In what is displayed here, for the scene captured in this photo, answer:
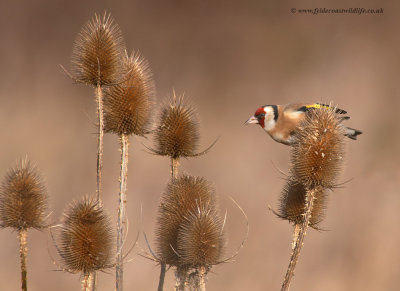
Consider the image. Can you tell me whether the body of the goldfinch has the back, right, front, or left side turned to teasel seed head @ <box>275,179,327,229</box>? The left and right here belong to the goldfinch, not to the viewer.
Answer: left

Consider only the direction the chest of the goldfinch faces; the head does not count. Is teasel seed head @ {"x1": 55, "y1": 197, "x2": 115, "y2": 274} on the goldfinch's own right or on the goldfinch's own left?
on the goldfinch's own left

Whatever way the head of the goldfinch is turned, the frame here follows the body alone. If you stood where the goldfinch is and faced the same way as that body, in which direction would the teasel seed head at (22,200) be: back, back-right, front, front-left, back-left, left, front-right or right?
front-left

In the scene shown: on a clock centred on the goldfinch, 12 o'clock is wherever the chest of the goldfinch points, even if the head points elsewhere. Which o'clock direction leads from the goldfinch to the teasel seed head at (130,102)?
The teasel seed head is roughly at 11 o'clock from the goldfinch.

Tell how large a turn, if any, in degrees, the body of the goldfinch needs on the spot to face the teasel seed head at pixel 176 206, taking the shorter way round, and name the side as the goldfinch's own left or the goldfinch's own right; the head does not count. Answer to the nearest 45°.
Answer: approximately 45° to the goldfinch's own left

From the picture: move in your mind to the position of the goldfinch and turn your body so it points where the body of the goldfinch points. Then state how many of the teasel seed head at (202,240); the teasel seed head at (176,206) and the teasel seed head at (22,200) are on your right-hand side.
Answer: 0

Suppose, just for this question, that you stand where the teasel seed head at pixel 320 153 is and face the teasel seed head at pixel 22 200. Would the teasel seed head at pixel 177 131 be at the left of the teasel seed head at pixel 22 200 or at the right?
right

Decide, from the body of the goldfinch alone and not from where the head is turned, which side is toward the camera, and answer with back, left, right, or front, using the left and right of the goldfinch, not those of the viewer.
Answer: left

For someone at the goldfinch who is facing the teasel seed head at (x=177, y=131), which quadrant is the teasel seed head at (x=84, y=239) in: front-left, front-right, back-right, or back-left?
front-left

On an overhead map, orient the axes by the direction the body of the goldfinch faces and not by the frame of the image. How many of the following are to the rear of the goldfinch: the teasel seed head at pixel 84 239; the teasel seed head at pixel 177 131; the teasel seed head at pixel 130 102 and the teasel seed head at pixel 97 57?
0

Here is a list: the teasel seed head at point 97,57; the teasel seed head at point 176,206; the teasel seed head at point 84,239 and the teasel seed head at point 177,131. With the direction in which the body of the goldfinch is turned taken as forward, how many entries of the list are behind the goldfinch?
0

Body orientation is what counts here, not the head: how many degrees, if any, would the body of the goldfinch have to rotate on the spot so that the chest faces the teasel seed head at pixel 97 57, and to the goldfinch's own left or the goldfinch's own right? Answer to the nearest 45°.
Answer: approximately 45° to the goldfinch's own left
